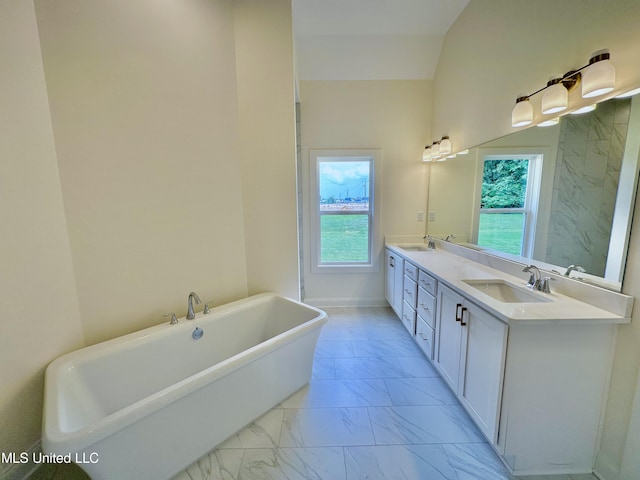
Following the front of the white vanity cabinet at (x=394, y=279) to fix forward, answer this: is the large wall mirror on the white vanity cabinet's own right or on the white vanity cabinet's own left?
on the white vanity cabinet's own left

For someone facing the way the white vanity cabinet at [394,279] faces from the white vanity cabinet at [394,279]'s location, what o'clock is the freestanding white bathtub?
The freestanding white bathtub is roughly at 10 o'clock from the white vanity cabinet.

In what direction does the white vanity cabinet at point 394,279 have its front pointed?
to the viewer's left

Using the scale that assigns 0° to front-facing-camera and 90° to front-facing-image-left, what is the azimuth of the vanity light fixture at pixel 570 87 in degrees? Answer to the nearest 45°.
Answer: approximately 45°

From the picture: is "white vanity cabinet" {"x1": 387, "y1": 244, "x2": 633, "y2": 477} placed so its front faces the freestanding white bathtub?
yes

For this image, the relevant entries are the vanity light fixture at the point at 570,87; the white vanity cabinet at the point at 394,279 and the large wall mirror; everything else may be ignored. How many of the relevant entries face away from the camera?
0

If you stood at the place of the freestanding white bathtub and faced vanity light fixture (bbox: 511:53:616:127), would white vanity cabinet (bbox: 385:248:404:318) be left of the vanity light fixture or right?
left
